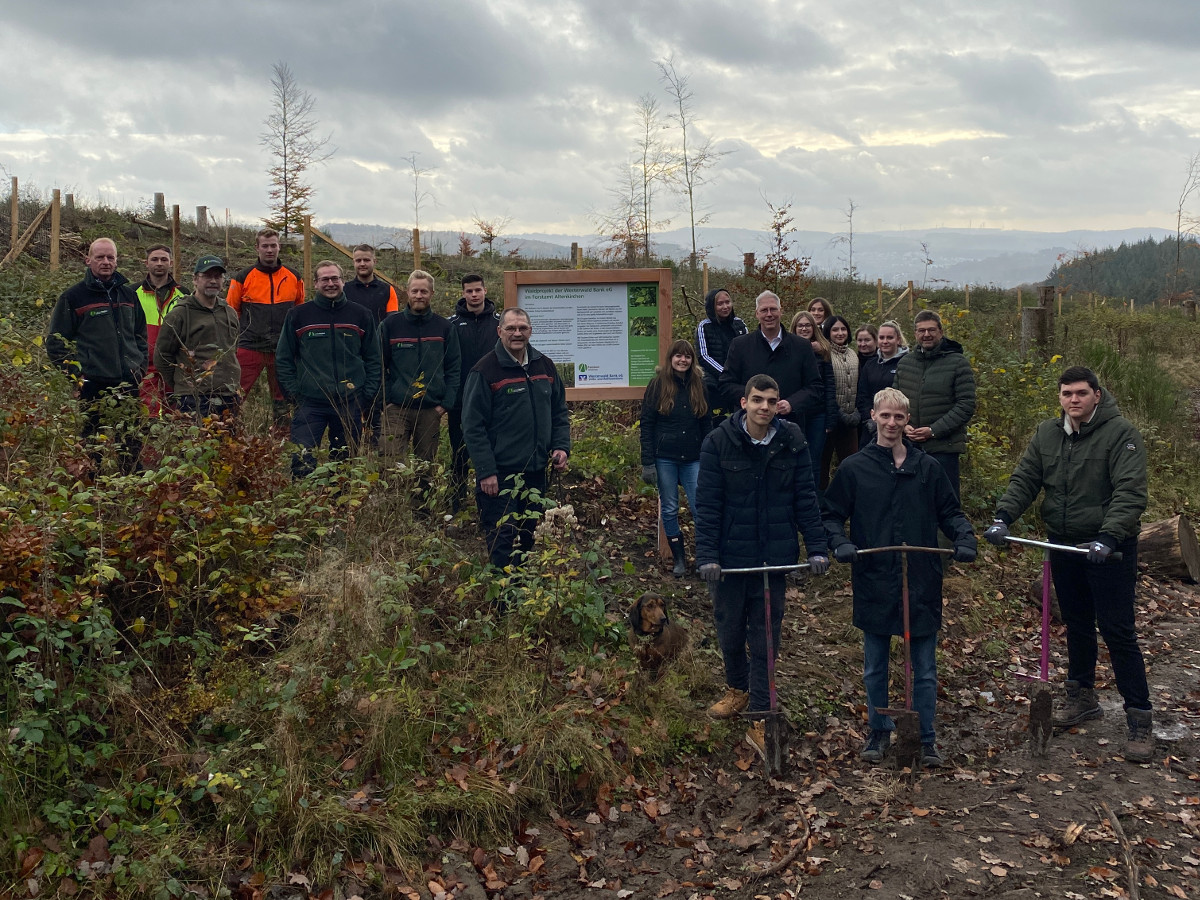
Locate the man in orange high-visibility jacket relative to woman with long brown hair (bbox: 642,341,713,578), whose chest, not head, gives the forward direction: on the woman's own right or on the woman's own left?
on the woman's own right

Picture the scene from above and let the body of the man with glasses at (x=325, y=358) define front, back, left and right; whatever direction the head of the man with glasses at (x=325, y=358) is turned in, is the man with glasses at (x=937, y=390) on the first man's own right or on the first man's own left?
on the first man's own left

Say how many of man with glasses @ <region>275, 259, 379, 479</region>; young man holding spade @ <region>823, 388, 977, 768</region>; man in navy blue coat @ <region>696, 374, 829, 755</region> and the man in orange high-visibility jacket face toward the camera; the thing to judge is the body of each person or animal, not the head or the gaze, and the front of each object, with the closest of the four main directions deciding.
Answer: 4

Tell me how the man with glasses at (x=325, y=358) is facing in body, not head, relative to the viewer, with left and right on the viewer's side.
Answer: facing the viewer

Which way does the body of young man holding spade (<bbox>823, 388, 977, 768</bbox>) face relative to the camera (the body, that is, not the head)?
toward the camera
